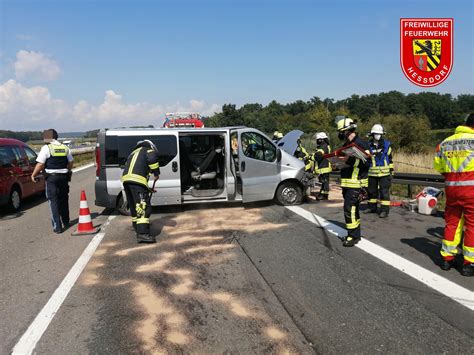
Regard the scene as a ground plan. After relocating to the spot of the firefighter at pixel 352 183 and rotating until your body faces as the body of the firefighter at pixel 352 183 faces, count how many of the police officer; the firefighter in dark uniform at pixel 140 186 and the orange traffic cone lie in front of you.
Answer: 3

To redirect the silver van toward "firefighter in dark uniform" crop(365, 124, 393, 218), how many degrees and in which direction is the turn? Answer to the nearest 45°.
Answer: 0° — it already faces them

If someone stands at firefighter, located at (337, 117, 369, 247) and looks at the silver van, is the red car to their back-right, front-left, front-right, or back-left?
front-left

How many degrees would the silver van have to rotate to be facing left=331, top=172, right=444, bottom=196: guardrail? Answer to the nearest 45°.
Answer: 0° — it already faces it

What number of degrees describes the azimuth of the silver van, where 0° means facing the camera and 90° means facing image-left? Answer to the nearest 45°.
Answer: approximately 270°

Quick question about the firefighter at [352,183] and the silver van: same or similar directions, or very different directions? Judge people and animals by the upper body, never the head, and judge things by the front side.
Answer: very different directions

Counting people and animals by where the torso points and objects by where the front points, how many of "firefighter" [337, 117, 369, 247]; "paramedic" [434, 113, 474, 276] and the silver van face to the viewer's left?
1

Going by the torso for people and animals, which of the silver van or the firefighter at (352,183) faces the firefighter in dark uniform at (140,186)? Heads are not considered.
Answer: the firefighter

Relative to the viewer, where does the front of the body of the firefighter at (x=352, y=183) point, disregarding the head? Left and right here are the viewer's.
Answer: facing to the left of the viewer

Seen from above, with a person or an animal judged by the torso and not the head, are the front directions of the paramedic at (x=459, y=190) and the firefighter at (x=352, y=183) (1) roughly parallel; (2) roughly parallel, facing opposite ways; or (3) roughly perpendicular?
roughly perpendicular

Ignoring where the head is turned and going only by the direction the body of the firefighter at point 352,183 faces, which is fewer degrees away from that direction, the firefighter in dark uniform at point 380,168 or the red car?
the red car
